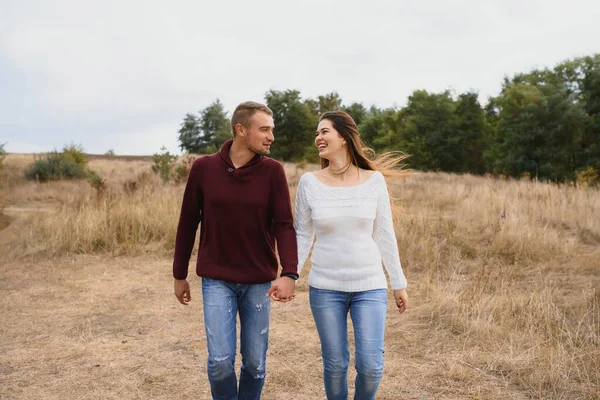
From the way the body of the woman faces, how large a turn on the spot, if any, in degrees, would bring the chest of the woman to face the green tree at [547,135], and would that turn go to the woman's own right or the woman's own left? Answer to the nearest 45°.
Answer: approximately 180°

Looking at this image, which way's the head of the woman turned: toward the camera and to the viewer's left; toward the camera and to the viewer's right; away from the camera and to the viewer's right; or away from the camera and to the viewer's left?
toward the camera and to the viewer's left

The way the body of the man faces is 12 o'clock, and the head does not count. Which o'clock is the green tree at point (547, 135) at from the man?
The green tree is roughly at 7 o'clock from the man.

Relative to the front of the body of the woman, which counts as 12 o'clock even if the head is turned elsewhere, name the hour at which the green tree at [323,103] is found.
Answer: The green tree is roughly at 6 o'clock from the woman.

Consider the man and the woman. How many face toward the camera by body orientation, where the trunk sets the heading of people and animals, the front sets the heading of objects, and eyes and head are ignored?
2

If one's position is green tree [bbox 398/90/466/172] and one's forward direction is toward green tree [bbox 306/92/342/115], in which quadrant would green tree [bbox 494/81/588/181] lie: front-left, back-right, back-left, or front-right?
back-left

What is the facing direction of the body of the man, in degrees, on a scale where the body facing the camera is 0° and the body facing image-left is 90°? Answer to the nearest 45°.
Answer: approximately 0°

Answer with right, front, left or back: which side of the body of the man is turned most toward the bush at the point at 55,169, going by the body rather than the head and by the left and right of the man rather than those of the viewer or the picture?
back

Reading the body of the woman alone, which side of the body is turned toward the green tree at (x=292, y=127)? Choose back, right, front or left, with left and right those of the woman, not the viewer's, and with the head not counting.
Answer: back

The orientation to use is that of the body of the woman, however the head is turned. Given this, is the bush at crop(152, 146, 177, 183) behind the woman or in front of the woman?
behind
